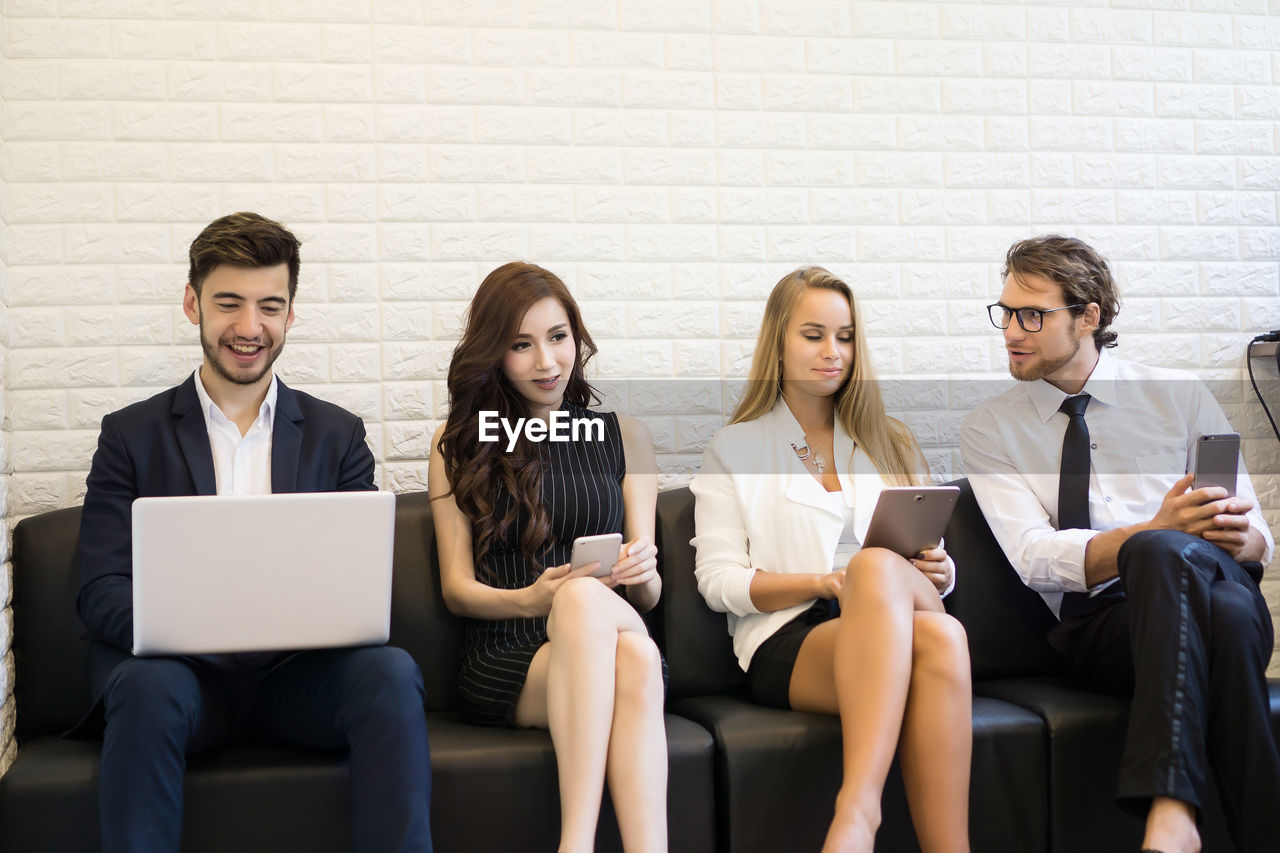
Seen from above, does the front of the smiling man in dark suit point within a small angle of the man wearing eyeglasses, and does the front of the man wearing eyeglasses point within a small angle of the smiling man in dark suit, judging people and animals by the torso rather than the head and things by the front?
no

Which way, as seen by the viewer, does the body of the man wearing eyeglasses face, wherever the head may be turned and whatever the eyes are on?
toward the camera

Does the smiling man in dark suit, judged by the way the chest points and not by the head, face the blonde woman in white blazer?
no

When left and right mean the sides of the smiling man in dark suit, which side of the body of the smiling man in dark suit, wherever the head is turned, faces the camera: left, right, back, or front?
front

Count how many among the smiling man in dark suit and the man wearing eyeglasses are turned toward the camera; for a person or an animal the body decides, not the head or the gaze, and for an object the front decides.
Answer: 2

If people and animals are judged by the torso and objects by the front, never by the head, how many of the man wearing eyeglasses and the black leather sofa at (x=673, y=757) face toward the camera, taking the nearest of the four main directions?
2

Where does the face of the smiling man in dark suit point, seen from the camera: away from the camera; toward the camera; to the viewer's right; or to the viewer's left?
toward the camera

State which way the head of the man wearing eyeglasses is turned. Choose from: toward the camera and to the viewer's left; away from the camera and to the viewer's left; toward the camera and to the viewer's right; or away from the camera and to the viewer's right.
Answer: toward the camera and to the viewer's left

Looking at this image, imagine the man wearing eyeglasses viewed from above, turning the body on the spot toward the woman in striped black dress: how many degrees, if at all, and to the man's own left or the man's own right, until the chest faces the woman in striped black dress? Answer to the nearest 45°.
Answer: approximately 45° to the man's own right

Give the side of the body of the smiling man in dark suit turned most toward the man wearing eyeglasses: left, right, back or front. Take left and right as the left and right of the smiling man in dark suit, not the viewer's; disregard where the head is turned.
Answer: left

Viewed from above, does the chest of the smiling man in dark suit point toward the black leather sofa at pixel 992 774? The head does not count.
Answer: no
